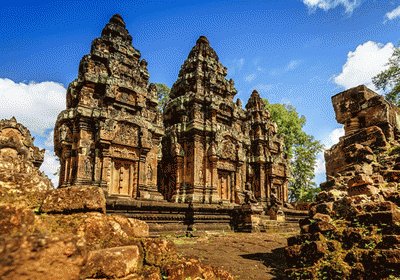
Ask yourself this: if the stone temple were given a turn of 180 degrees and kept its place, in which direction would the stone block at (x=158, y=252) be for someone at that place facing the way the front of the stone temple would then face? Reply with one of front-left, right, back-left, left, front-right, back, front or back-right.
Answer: back-left

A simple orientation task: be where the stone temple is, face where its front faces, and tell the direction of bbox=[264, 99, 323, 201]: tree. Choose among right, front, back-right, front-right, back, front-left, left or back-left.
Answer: left

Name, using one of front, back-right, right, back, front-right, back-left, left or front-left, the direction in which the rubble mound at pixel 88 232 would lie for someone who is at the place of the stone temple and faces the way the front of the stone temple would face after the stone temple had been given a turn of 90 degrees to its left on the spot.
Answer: back-right

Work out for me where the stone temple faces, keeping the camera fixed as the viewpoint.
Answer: facing the viewer and to the right of the viewer

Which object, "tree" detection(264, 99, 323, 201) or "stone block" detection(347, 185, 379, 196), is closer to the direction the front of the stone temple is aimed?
the stone block

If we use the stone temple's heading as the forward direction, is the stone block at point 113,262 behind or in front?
in front

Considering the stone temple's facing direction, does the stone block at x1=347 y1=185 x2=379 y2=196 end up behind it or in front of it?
in front

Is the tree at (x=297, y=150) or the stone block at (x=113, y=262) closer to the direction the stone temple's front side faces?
the stone block

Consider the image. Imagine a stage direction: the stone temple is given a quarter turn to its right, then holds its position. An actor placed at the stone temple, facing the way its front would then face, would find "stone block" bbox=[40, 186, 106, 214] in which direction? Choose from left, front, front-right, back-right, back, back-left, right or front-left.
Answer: front-left
